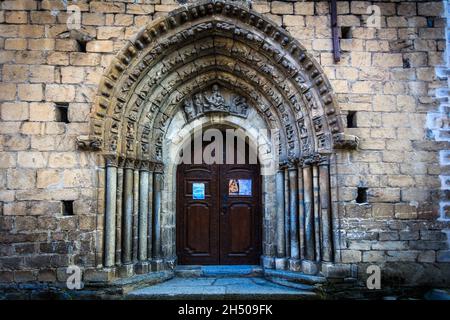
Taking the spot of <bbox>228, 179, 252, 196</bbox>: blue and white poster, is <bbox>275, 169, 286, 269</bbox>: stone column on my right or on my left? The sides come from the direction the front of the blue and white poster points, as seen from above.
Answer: on my left

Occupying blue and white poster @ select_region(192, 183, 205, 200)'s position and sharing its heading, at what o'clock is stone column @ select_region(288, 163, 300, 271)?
The stone column is roughly at 10 o'clock from the blue and white poster.

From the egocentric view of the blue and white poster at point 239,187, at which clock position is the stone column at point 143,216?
The stone column is roughly at 2 o'clock from the blue and white poster.

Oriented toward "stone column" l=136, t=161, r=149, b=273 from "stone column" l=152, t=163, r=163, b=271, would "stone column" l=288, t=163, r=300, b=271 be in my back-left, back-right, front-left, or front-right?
back-left

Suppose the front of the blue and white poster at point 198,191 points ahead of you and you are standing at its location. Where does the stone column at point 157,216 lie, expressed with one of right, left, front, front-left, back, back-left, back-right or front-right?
front-right

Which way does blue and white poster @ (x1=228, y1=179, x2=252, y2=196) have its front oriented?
toward the camera

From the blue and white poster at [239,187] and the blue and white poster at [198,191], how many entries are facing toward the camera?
2

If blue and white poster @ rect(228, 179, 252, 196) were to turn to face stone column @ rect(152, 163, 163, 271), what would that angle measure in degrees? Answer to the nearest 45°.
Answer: approximately 45° to its right

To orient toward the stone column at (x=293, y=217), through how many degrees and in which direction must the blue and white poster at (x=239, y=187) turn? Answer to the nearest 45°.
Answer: approximately 45° to its left
